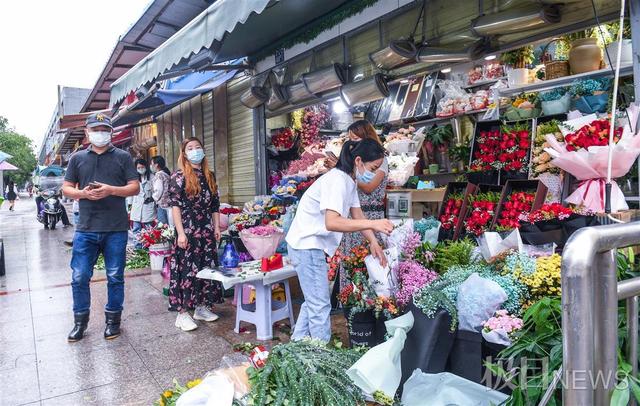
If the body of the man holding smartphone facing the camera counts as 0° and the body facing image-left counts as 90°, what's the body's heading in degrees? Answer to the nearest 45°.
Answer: approximately 0°

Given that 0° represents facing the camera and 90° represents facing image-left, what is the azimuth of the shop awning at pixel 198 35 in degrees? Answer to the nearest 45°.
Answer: approximately 45°

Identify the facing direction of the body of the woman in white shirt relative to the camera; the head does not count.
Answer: to the viewer's right

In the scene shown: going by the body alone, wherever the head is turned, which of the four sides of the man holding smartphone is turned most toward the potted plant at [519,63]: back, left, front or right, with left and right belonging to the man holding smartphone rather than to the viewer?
left

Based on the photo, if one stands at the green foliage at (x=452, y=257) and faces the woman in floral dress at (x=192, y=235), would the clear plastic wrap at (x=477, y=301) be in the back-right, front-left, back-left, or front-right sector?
back-left

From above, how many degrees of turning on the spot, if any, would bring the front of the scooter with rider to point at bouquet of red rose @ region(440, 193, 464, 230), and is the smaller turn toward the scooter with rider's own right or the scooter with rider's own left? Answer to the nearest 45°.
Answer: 0° — it already faces it

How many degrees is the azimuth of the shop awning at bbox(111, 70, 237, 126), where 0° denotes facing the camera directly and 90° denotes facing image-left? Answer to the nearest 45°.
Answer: approximately 45°

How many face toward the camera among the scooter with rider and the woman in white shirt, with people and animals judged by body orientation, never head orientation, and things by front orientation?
1
